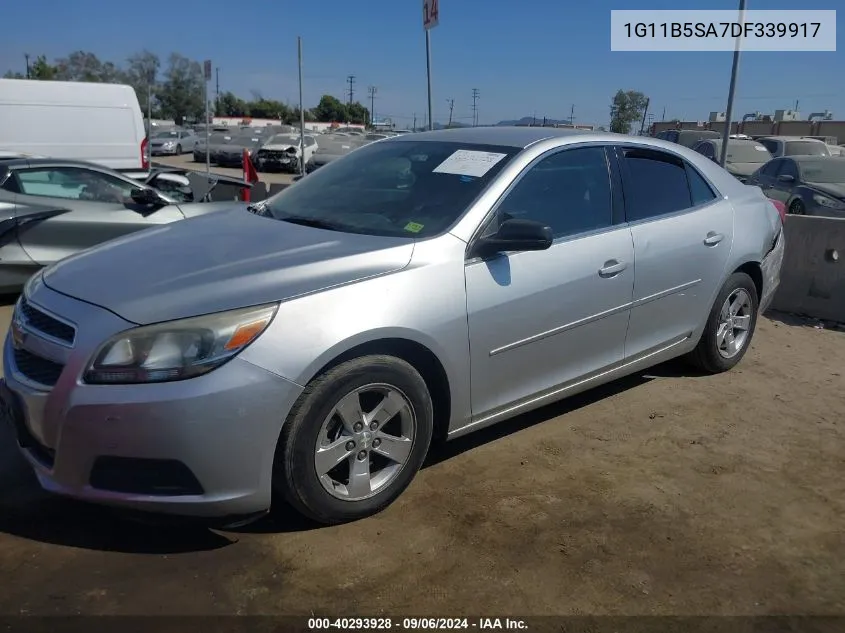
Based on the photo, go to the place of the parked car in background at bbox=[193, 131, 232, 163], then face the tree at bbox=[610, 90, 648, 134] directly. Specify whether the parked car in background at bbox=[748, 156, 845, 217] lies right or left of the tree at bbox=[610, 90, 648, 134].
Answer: right

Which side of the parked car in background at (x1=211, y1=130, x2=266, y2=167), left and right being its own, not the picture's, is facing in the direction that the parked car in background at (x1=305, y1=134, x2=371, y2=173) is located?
left

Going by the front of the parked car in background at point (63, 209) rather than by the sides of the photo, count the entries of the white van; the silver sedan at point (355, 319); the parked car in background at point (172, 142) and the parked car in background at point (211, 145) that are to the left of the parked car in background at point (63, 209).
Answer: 3

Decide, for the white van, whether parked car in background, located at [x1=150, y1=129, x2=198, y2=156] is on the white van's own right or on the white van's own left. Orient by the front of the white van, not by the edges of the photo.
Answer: on the white van's own right

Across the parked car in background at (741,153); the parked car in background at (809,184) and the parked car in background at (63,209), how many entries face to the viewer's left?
0

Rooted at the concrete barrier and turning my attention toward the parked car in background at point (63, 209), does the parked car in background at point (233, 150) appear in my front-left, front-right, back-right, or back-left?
front-right

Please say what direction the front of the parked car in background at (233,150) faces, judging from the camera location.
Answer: facing the viewer and to the left of the viewer

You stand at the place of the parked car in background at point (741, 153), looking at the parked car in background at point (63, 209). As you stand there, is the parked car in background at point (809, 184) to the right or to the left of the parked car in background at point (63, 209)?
left

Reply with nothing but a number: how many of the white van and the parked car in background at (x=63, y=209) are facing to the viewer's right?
1

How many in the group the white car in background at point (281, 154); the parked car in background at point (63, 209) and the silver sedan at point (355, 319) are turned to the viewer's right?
1

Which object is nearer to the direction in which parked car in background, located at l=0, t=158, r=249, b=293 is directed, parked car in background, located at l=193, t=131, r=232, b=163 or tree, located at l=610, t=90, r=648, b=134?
the tree

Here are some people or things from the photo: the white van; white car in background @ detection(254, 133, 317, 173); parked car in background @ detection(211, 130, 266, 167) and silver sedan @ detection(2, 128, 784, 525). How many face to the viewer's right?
0

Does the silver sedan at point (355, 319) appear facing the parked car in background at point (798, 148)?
no

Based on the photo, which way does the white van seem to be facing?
to the viewer's left

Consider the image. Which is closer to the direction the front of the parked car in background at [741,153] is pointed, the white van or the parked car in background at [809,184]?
the parked car in background

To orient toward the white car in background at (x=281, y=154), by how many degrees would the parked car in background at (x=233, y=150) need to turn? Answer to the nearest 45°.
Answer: approximately 45° to its left

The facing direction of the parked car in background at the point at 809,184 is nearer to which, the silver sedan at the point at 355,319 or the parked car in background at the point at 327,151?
the silver sedan

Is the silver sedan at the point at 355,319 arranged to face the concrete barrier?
no

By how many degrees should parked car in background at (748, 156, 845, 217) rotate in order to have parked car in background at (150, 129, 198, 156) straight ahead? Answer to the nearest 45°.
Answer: approximately 180°
